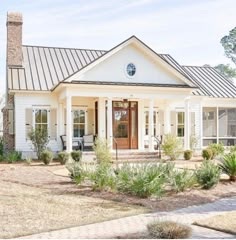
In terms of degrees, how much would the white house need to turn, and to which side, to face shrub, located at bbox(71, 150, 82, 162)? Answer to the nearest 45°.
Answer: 0° — it already faces it

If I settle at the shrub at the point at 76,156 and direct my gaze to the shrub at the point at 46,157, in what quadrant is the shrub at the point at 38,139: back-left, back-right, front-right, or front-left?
front-right

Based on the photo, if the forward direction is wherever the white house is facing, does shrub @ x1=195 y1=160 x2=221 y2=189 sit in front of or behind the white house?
in front

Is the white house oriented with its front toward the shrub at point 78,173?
yes

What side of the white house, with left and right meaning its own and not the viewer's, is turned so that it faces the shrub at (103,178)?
front

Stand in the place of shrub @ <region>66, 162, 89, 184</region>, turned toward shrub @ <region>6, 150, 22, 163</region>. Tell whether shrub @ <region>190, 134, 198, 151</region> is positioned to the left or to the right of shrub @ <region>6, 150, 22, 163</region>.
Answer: right

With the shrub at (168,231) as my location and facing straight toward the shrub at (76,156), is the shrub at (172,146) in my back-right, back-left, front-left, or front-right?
front-right

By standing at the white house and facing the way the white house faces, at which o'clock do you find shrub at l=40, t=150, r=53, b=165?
The shrub is roughly at 1 o'clock from the white house.

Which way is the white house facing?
toward the camera

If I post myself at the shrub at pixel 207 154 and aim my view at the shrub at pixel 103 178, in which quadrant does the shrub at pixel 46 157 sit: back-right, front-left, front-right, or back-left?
front-right

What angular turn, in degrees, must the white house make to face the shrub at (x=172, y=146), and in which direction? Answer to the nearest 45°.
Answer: approximately 45° to its left

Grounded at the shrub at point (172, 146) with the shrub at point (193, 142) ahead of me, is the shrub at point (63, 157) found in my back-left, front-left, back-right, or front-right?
back-left

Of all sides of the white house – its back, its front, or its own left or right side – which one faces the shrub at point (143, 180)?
front
